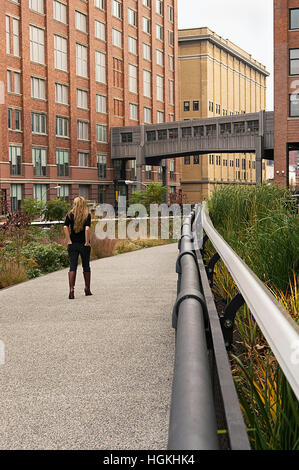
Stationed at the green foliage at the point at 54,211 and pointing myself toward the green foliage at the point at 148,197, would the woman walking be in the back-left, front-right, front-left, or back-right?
back-right

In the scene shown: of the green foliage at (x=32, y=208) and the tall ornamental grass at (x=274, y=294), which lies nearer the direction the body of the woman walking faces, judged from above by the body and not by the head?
the green foliage

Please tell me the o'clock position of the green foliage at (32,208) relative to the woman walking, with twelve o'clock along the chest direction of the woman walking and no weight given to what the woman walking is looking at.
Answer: The green foliage is roughly at 12 o'clock from the woman walking.

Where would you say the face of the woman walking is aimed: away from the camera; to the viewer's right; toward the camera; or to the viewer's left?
away from the camera

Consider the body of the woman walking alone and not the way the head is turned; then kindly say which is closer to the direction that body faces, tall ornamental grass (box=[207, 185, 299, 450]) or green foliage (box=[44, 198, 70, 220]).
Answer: the green foliage

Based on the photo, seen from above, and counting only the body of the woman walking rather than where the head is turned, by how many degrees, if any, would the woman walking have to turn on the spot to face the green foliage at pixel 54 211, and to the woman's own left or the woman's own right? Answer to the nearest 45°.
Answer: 0° — they already face it

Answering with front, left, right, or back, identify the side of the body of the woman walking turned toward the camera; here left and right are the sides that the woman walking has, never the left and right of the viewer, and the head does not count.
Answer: back

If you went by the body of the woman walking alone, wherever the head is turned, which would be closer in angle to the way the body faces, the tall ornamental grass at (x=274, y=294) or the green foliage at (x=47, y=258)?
the green foliage

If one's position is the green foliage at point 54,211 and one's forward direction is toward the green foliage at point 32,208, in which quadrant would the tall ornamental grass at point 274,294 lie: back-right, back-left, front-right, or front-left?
back-left
